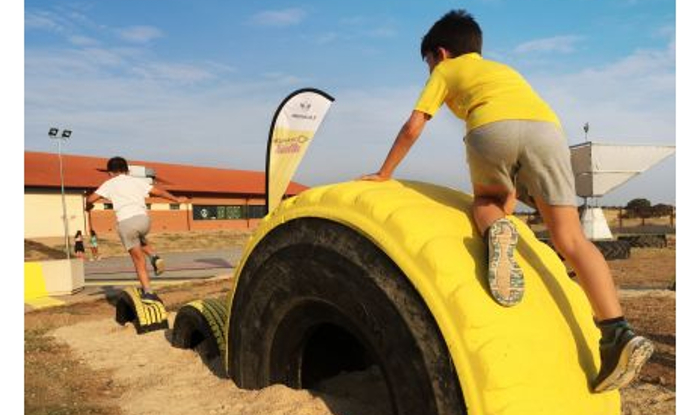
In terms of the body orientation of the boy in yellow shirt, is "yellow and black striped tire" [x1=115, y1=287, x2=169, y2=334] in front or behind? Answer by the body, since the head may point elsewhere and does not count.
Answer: in front

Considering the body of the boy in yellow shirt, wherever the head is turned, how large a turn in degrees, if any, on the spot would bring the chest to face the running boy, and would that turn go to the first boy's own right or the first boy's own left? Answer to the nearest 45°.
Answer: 0° — they already face them

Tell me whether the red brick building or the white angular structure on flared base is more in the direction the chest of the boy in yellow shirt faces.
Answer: the red brick building

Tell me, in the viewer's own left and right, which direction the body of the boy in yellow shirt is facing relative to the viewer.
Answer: facing away from the viewer and to the left of the viewer

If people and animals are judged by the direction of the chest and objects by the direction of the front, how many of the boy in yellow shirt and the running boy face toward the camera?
0

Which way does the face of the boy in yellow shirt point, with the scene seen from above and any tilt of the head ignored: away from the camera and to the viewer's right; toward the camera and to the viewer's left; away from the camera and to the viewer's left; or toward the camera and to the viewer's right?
away from the camera and to the viewer's left
